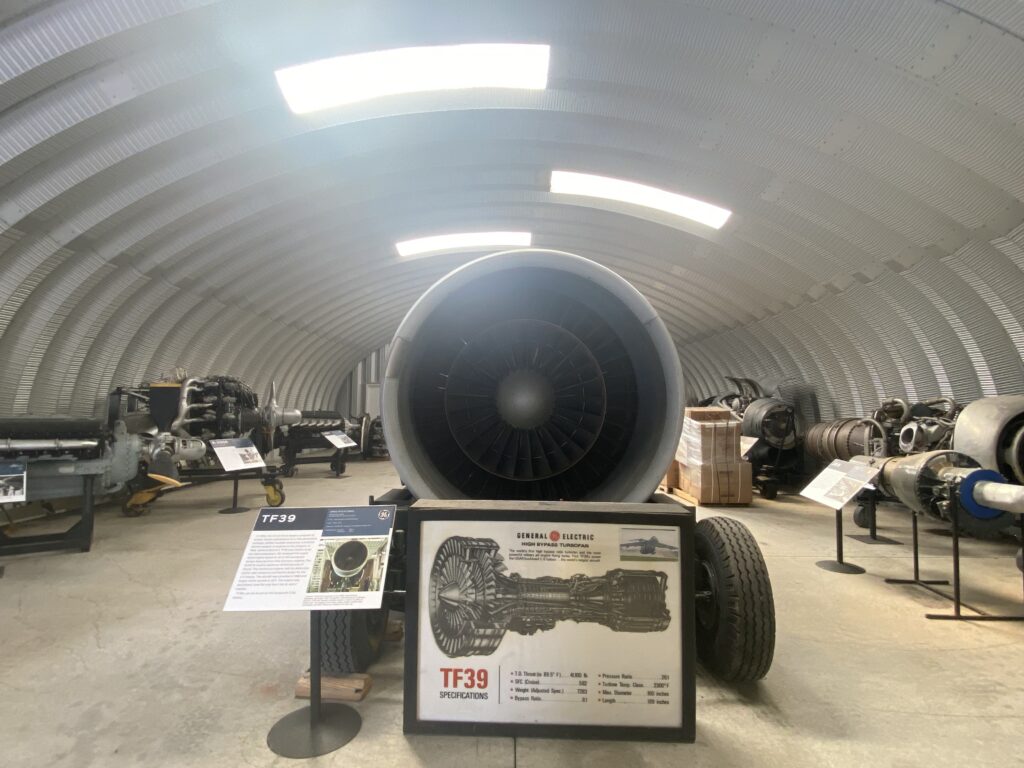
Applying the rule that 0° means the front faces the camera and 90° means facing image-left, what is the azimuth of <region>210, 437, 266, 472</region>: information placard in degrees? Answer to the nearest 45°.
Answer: approximately 315°

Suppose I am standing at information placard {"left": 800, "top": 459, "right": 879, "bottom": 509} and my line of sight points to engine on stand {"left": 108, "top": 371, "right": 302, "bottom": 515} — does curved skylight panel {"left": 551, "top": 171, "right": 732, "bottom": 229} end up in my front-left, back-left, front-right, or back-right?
front-right

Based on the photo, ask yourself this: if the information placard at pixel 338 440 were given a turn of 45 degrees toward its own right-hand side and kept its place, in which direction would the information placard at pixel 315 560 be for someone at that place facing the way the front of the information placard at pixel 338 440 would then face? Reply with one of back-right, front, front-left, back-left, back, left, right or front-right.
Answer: front

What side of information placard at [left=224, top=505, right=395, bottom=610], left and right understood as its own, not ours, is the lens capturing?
front

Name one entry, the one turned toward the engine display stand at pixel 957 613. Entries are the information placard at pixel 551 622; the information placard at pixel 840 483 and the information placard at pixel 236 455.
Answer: the information placard at pixel 236 455

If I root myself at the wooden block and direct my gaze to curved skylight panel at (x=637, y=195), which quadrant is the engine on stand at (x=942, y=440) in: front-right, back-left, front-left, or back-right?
front-right

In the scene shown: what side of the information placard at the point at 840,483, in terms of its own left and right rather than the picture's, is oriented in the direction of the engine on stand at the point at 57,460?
front

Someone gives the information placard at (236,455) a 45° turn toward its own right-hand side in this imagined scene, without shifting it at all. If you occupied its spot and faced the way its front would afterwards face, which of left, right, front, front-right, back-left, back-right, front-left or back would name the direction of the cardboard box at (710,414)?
left

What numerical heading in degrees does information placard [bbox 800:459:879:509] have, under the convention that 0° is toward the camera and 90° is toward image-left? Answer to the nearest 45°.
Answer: approximately 45°

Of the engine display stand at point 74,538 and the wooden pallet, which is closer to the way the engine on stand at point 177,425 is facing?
the wooden pallet

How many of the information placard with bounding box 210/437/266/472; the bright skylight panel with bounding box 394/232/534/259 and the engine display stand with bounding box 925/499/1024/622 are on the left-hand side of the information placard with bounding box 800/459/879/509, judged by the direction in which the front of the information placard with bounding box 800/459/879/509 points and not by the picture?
1

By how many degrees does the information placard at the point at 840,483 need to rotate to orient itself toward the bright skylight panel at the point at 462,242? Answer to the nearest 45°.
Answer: approximately 90° to its right

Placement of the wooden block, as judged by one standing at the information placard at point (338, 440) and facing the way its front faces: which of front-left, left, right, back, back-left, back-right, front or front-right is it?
front-right
